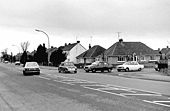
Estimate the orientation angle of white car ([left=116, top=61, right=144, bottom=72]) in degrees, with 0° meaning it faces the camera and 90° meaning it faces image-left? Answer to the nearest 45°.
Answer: approximately 45°

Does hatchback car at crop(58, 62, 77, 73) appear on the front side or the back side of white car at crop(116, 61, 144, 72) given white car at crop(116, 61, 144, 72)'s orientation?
on the front side
